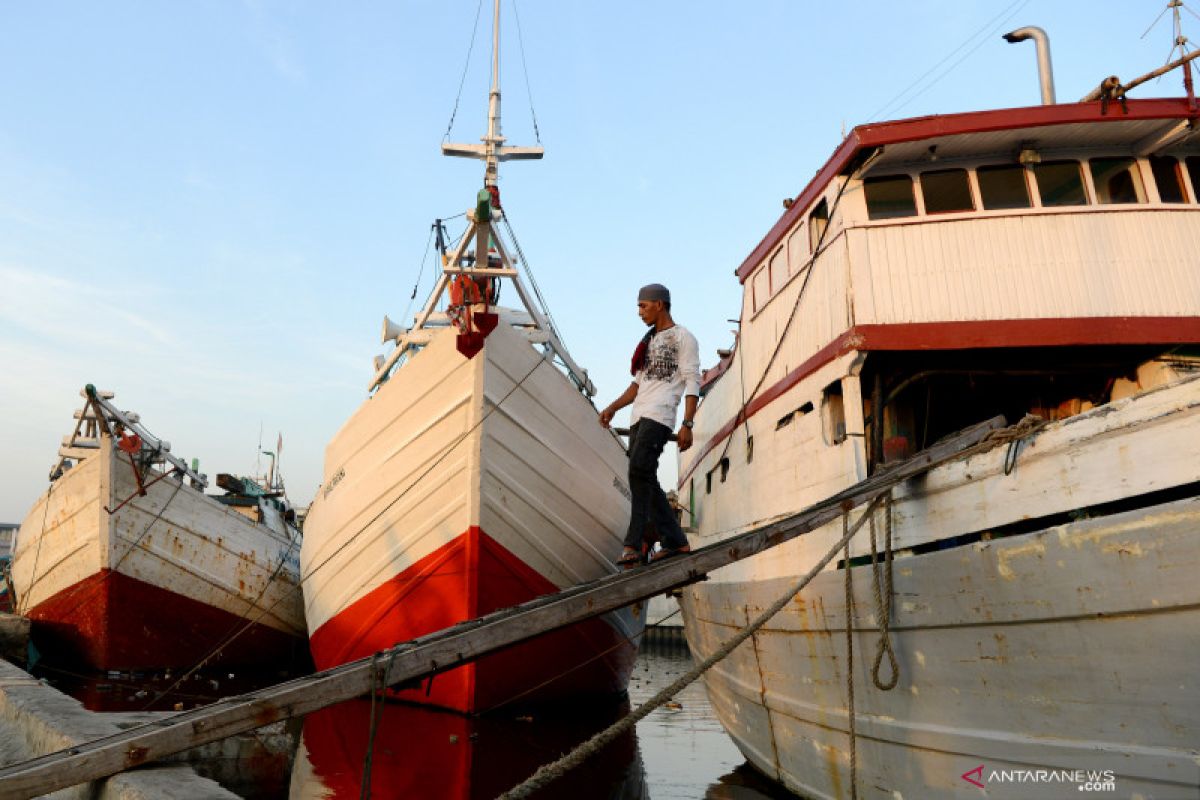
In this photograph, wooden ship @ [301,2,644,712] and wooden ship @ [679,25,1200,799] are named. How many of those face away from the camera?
0

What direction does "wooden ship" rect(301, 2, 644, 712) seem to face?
toward the camera

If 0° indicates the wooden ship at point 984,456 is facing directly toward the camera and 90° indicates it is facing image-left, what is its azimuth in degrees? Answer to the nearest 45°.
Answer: approximately 315°

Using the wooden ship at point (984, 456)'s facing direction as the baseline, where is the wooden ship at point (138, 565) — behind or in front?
behind

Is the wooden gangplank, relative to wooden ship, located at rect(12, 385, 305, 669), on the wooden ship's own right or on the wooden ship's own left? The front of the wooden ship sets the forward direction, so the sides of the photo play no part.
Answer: on the wooden ship's own left

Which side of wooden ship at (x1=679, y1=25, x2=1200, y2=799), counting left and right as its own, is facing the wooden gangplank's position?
right

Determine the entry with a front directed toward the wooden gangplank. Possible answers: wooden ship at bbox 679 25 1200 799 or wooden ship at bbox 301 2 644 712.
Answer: wooden ship at bbox 301 2 644 712

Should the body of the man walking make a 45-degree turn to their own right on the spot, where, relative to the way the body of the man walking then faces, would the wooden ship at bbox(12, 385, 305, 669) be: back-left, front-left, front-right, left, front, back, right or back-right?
front-right

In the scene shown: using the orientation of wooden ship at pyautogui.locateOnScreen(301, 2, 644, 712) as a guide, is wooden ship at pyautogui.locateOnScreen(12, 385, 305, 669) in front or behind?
behind

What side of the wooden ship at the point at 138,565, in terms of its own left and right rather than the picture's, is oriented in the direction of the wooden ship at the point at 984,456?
left

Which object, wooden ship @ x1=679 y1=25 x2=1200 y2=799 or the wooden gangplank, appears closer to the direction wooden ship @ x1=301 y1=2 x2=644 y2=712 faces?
the wooden gangplank

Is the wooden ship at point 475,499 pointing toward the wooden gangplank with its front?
yes

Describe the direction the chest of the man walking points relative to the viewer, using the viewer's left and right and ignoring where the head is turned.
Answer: facing the viewer and to the left of the viewer
